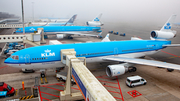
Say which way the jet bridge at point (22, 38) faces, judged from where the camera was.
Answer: facing to the right of the viewer

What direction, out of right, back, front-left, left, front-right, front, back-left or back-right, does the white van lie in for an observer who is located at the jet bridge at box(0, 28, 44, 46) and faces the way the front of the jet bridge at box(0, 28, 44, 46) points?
front-right

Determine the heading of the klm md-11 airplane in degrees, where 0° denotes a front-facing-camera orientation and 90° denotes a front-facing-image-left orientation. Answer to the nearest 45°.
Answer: approximately 45°

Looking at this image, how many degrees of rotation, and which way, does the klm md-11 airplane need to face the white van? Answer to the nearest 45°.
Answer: approximately 90° to its left

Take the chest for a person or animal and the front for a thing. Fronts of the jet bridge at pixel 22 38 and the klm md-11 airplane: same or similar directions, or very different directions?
very different directions

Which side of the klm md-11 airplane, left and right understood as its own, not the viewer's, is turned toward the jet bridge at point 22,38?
right
